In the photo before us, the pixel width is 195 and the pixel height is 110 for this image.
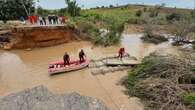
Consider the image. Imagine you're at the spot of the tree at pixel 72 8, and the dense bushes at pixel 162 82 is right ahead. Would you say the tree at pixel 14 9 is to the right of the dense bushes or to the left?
right

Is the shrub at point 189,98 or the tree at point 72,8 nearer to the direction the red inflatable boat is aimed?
the shrub

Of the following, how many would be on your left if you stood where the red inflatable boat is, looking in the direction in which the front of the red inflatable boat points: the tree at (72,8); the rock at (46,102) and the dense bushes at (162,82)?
1
